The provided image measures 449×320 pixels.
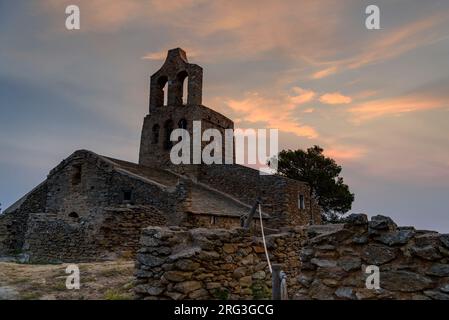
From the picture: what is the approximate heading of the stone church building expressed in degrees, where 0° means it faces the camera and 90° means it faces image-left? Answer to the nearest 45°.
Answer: approximately 45°

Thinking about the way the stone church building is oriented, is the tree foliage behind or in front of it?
behind

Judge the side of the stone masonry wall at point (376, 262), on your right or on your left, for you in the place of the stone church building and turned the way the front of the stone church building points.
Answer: on your left

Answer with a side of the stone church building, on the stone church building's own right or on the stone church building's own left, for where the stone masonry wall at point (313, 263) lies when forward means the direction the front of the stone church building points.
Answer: on the stone church building's own left

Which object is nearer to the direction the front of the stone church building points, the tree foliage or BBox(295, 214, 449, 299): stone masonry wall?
the stone masonry wall

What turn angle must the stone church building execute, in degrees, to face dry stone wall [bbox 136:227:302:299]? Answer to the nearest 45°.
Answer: approximately 45° to its left
